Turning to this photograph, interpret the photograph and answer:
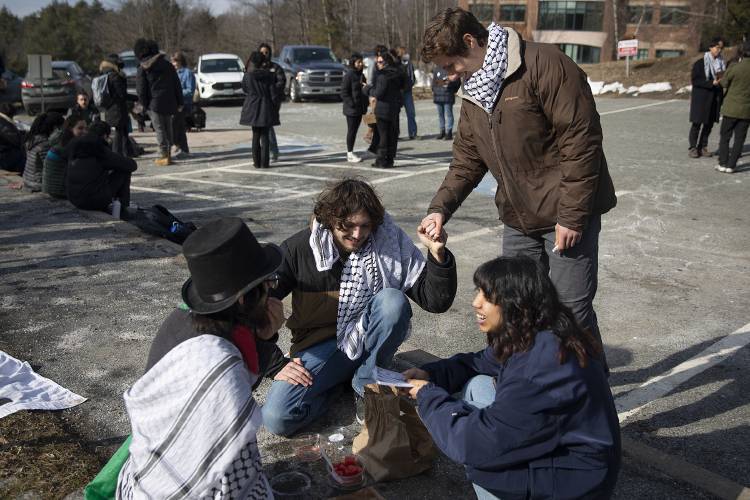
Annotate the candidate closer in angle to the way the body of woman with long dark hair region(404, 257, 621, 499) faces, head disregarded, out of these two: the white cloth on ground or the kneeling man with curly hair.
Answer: the white cloth on ground

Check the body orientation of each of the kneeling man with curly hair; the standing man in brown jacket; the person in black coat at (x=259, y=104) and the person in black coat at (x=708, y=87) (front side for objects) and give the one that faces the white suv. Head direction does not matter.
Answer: the person in black coat at (x=259, y=104)

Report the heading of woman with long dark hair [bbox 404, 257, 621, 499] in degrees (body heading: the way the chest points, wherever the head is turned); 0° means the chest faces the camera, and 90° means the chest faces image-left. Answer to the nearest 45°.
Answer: approximately 90°

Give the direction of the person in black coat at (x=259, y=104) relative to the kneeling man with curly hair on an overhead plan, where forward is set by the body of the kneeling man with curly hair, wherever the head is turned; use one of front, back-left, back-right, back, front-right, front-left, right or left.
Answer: back

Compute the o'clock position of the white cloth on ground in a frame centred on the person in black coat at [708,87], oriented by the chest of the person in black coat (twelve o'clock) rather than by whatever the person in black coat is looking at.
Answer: The white cloth on ground is roughly at 2 o'clock from the person in black coat.

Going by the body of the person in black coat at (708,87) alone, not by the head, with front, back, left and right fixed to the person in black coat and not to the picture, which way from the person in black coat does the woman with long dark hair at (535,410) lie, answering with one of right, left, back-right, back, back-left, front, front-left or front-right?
front-right

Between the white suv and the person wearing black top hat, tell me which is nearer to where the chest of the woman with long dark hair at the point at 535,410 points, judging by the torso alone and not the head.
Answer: the person wearing black top hat

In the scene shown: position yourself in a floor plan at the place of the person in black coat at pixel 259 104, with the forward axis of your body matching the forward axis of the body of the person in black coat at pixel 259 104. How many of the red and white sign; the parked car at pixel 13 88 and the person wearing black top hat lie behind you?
1

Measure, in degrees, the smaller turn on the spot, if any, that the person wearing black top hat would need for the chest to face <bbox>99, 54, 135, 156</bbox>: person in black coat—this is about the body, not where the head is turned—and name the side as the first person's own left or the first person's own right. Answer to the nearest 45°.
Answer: approximately 45° to the first person's own left

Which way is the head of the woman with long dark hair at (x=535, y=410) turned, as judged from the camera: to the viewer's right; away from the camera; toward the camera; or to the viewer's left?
to the viewer's left

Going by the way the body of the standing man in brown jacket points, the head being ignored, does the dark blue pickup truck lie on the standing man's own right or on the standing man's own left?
on the standing man's own right

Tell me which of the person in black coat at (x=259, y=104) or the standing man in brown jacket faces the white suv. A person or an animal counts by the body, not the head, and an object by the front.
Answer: the person in black coat

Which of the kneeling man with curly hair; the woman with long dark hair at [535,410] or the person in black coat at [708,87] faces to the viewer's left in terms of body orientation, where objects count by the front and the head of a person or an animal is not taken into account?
the woman with long dark hair

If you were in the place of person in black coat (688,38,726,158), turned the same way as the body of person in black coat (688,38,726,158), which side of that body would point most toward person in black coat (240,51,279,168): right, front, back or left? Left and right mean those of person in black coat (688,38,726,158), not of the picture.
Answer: right

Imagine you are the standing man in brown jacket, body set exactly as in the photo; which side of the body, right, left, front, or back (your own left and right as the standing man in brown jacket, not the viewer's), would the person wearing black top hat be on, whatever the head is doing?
front

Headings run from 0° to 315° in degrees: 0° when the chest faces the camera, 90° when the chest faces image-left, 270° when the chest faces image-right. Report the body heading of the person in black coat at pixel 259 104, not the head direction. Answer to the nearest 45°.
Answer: approximately 180°

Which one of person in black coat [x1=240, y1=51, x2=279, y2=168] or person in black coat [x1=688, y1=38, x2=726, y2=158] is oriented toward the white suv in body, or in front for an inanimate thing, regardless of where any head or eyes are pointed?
person in black coat [x1=240, y1=51, x2=279, y2=168]

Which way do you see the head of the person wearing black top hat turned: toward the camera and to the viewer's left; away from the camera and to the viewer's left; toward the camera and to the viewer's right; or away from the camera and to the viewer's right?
away from the camera and to the viewer's right
